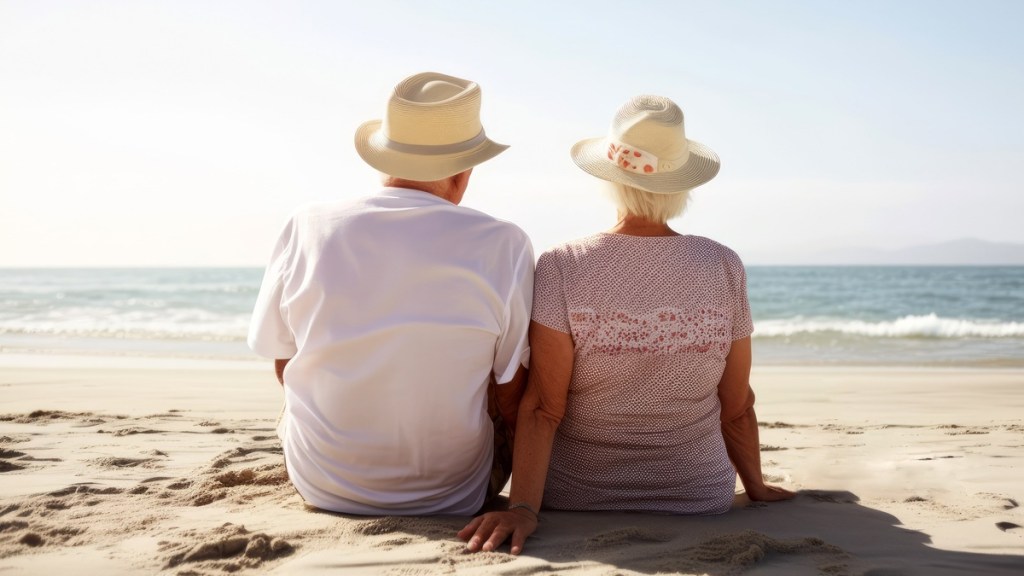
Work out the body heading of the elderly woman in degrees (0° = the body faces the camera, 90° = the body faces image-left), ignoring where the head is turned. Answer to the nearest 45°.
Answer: approximately 180°

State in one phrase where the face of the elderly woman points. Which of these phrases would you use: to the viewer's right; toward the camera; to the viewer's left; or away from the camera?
away from the camera
